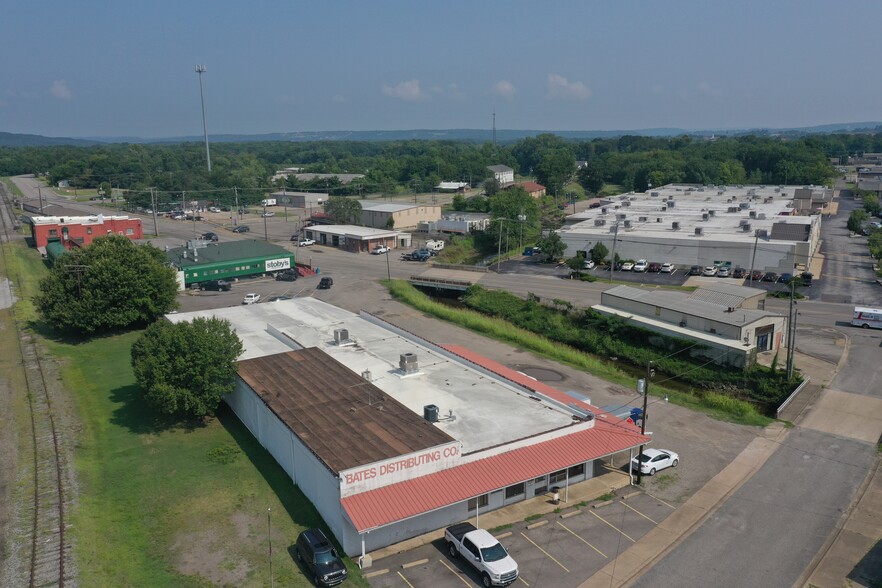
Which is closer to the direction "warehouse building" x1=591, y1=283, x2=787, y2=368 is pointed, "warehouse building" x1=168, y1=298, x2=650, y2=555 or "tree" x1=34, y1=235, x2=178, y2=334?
the warehouse building

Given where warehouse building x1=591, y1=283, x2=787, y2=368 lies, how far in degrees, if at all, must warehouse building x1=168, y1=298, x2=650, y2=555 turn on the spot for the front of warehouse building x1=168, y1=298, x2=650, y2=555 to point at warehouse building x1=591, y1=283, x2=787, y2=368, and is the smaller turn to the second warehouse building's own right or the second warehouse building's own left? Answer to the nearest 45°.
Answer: approximately 90° to the second warehouse building's own left

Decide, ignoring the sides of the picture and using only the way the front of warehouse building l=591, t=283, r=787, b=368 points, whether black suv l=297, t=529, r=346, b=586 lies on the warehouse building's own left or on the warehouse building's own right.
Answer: on the warehouse building's own right

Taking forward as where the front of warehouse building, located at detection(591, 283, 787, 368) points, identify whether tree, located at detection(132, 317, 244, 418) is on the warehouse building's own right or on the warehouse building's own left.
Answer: on the warehouse building's own right

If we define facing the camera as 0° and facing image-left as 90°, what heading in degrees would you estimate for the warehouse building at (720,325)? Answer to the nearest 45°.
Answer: approximately 315°

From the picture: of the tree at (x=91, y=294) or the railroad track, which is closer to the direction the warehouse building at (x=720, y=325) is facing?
the railroad track
